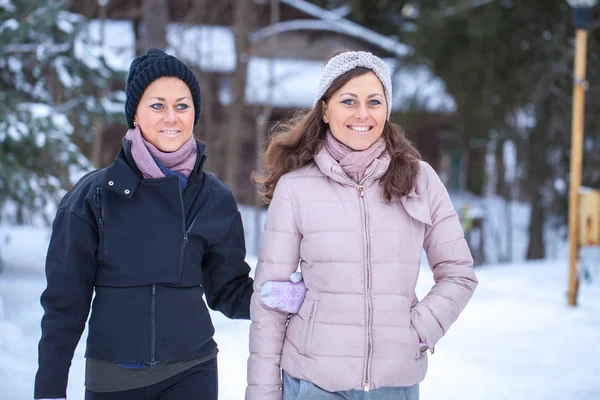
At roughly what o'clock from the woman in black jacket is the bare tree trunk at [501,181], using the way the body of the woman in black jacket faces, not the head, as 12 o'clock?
The bare tree trunk is roughly at 7 o'clock from the woman in black jacket.

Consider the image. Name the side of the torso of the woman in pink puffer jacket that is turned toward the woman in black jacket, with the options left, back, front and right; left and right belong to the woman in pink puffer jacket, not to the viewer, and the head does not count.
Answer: right

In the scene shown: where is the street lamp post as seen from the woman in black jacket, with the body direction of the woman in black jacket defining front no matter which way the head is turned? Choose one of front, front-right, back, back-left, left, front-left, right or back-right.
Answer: back-left

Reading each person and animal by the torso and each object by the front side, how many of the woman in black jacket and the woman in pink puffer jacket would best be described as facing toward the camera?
2

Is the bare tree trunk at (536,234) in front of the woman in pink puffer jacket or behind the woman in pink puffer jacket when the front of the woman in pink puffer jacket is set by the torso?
behind

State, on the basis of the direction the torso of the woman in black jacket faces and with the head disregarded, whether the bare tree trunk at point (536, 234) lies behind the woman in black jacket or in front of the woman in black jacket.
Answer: behind

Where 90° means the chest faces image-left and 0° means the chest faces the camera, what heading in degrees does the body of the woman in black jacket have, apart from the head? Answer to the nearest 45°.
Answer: approximately 0°

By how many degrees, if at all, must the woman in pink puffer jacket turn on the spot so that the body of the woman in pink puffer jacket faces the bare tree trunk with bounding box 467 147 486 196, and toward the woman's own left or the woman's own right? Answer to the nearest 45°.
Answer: approximately 180°

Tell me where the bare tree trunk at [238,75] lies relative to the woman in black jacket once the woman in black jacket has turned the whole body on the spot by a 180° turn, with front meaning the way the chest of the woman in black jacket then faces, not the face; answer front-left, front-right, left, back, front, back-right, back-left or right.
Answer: front

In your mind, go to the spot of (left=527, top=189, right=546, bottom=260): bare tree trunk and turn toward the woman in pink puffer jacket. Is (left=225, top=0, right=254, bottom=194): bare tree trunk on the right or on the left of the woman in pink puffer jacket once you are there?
right

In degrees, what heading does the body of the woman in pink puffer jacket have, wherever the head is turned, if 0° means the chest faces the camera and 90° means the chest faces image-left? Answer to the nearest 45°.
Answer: approximately 0°
